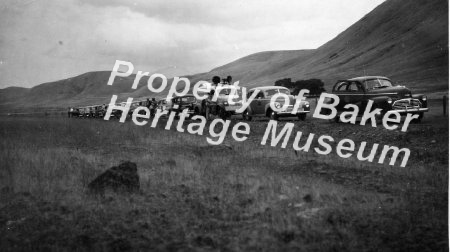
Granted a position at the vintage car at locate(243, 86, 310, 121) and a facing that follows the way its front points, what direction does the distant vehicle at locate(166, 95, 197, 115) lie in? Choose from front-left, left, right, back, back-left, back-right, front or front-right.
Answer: back

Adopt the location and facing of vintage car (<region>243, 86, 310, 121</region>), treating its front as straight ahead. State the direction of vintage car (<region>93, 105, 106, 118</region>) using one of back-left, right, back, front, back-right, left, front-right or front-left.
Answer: back

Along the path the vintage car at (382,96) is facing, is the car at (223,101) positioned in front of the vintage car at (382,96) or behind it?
behind

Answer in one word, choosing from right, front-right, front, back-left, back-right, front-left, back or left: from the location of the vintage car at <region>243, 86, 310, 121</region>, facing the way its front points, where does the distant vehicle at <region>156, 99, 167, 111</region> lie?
back

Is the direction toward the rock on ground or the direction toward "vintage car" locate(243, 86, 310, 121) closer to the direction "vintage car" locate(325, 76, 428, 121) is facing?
the rock on ground

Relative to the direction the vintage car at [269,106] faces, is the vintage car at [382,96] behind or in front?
in front

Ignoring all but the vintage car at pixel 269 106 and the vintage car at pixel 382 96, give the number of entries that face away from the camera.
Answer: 0

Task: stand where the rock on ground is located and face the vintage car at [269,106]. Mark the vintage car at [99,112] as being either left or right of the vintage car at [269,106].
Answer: left

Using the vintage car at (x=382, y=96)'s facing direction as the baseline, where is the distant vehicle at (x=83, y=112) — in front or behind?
behind

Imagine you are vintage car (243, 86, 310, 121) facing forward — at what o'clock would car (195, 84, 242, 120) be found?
The car is roughly at 6 o'clock from the vintage car.

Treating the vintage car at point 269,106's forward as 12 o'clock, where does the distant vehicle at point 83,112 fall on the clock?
The distant vehicle is roughly at 6 o'clock from the vintage car.
